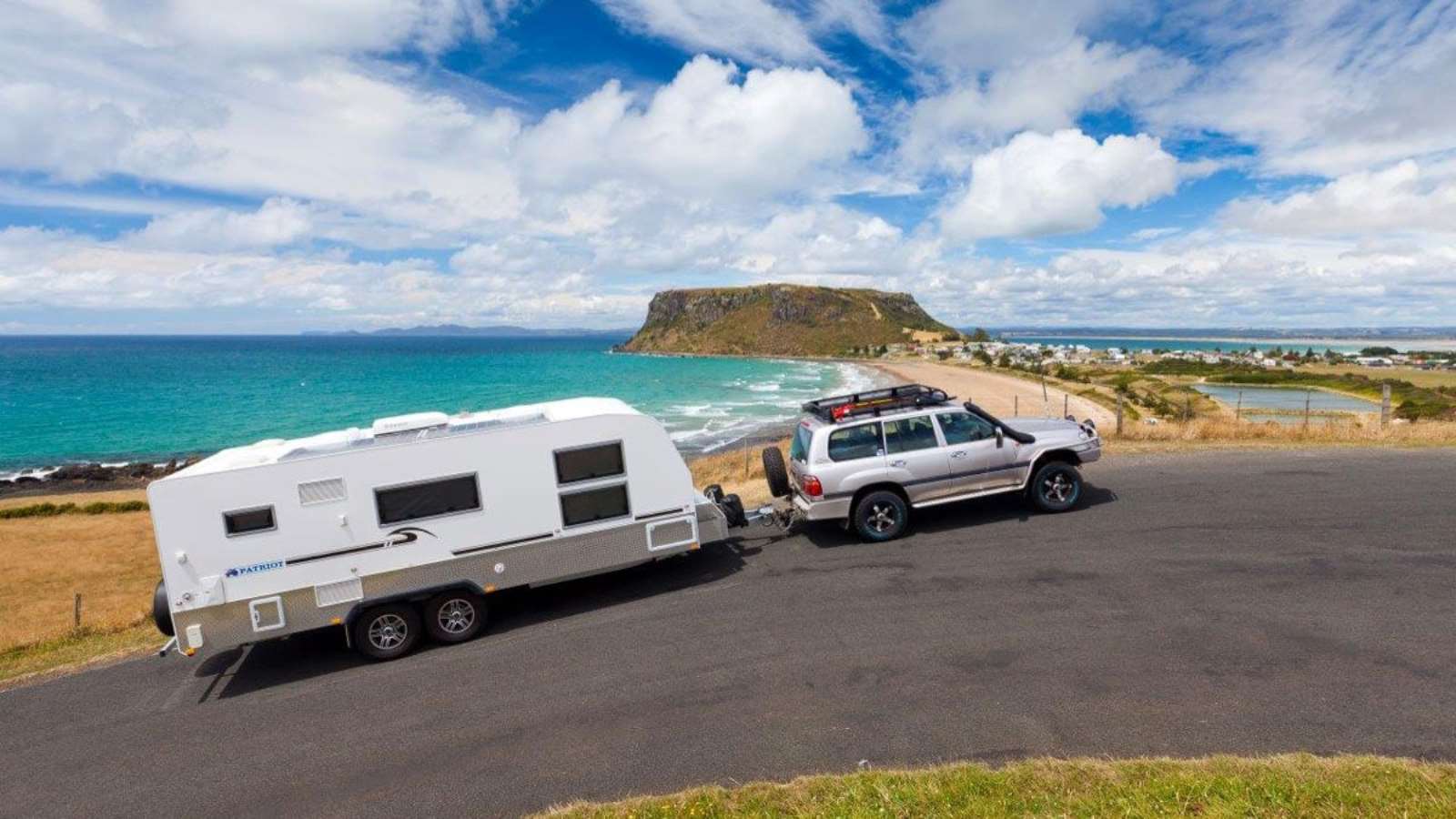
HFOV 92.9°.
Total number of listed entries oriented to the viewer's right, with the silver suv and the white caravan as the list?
2

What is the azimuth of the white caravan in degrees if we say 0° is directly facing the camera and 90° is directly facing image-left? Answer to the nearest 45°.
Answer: approximately 270°

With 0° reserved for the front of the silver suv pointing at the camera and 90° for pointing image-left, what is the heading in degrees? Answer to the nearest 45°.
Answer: approximately 270°

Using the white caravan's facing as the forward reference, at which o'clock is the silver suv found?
The silver suv is roughly at 12 o'clock from the white caravan.

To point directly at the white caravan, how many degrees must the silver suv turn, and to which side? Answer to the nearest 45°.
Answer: approximately 135° to its right
